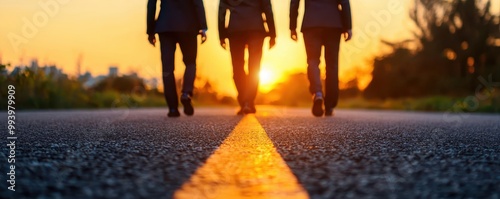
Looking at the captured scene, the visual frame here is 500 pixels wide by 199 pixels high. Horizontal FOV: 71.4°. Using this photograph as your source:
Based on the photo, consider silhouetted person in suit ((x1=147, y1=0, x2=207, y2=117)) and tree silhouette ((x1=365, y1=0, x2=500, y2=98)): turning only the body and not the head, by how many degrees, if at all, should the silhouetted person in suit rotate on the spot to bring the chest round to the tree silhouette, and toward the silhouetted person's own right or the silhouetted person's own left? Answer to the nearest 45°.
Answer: approximately 45° to the silhouetted person's own right

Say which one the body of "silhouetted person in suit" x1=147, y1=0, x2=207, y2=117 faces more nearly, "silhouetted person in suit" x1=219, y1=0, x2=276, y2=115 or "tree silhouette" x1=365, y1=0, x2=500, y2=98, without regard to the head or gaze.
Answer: the tree silhouette

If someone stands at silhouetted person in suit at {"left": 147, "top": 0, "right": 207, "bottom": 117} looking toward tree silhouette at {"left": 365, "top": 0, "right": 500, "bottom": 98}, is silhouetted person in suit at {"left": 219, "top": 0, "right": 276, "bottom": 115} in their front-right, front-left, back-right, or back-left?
front-right

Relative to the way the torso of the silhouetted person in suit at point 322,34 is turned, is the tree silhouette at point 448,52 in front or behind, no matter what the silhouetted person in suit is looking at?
in front

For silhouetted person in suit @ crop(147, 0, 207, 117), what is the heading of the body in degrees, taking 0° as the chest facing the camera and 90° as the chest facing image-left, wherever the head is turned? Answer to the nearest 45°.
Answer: approximately 180°

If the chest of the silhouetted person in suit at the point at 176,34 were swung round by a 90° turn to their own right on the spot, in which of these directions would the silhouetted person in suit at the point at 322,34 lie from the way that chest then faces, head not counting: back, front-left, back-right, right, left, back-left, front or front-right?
front

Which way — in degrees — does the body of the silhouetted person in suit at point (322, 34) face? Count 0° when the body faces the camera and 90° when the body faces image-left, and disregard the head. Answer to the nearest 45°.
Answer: approximately 180°
